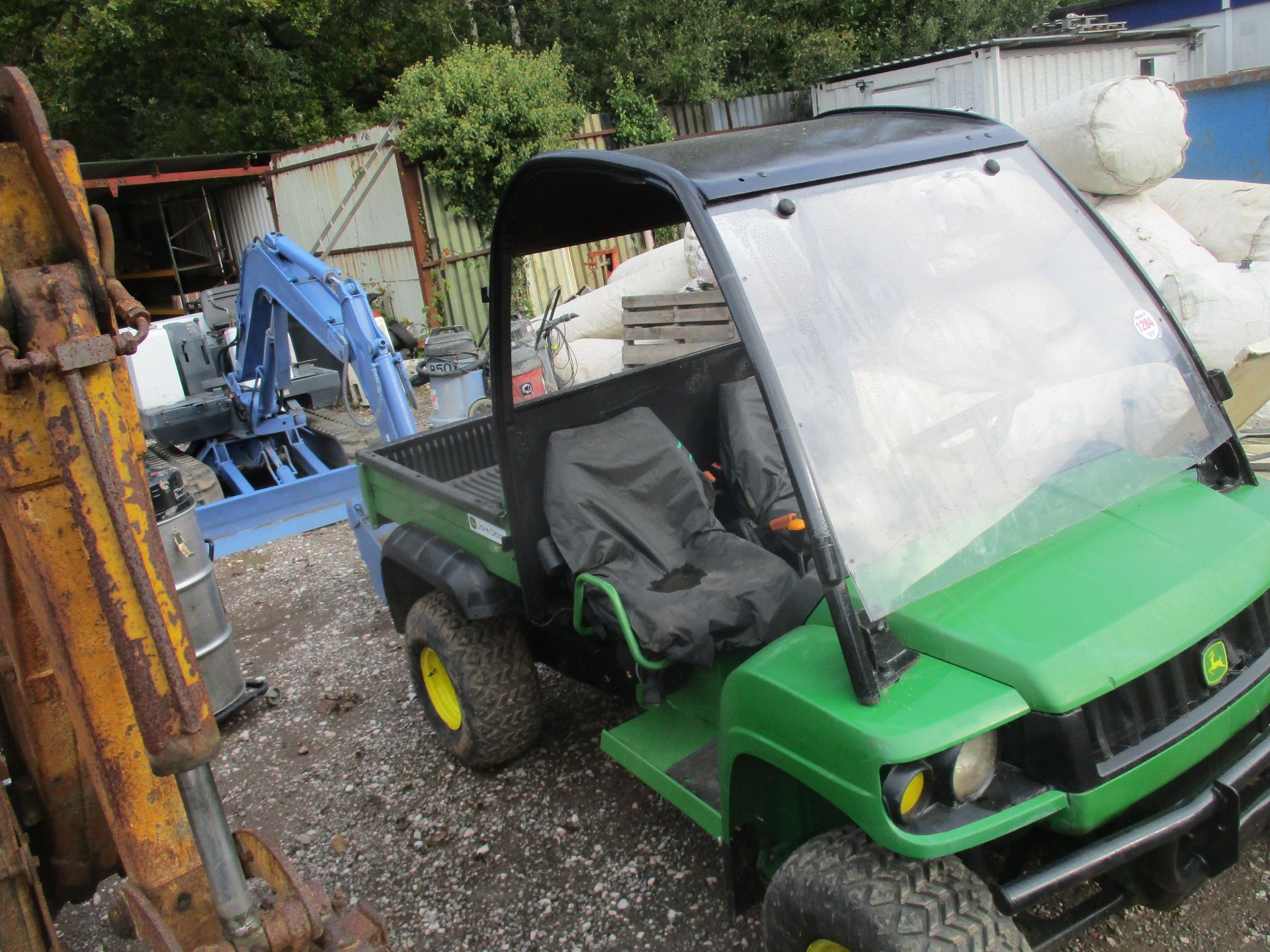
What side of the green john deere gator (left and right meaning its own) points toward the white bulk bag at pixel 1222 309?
left

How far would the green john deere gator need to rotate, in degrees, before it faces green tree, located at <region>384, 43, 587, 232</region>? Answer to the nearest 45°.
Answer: approximately 135° to its left

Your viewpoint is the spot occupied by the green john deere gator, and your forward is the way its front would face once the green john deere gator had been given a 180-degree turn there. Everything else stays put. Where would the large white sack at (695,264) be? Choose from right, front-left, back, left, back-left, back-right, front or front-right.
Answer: front-right

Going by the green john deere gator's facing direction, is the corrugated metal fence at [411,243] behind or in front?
behind

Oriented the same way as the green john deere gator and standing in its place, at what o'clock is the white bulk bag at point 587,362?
The white bulk bag is roughly at 7 o'clock from the green john deere gator.

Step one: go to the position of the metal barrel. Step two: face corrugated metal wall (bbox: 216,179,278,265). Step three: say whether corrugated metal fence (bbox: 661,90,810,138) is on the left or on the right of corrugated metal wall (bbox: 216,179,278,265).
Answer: right

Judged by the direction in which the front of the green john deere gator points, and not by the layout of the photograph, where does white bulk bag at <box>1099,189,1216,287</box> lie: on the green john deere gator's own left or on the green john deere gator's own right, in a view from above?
on the green john deere gator's own left

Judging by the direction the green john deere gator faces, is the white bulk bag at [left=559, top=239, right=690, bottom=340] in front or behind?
behind

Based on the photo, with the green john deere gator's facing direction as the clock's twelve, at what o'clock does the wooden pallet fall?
The wooden pallet is roughly at 7 o'clock from the green john deere gator.

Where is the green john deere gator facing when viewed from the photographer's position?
facing the viewer and to the right of the viewer
